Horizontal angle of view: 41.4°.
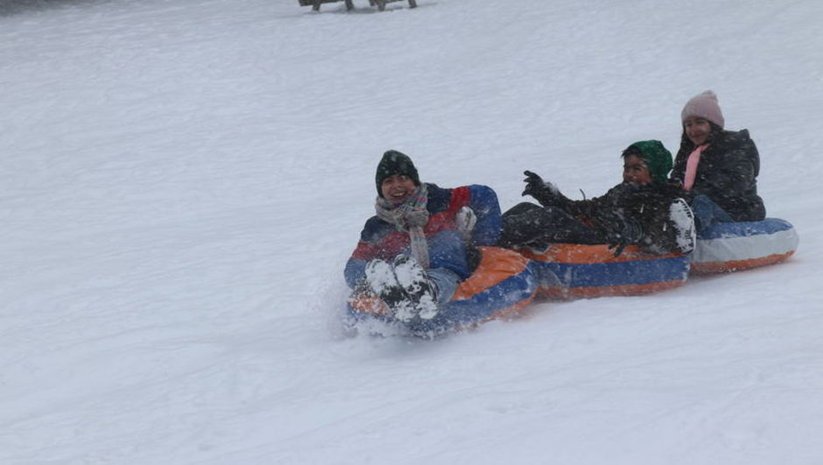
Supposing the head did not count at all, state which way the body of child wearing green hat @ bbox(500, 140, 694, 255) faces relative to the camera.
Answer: to the viewer's left

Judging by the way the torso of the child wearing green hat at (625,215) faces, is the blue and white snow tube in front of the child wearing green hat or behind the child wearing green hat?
behind

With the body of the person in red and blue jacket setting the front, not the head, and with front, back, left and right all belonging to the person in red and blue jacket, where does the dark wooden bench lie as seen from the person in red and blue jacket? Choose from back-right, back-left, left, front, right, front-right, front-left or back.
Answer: back

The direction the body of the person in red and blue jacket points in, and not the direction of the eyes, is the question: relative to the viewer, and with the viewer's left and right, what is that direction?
facing the viewer

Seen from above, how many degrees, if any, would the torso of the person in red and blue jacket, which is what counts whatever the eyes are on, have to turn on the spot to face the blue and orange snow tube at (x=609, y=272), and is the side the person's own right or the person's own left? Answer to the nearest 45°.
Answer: approximately 90° to the person's own left

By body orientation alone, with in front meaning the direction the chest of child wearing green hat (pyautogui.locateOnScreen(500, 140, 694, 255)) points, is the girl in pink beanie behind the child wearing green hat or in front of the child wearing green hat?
behind

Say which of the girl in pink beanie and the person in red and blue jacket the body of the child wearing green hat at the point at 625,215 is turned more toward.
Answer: the person in red and blue jacket

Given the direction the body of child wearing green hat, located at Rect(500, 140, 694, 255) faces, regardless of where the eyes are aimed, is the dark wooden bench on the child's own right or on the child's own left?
on the child's own right

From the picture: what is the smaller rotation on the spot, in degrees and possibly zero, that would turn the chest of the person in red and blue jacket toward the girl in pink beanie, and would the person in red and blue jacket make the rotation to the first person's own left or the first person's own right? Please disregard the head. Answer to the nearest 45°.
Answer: approximately 90° to the first person's own left

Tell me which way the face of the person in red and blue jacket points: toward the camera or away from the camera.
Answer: toward the camera

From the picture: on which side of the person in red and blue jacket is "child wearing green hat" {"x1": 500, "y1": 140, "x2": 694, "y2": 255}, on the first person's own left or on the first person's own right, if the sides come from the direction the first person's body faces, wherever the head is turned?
on the first person's own left

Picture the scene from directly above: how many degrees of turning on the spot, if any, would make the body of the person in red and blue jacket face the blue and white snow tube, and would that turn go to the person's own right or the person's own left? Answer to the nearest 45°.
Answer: approximately 90° to the person's own left
